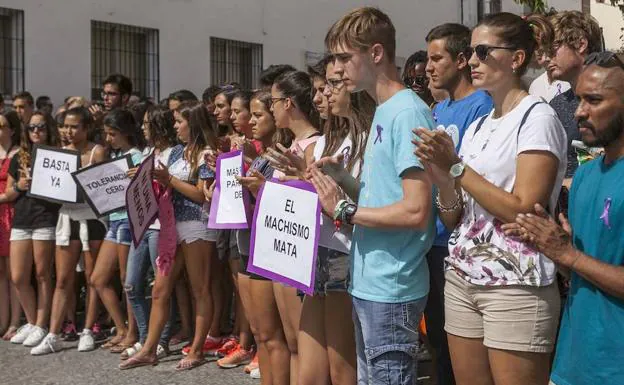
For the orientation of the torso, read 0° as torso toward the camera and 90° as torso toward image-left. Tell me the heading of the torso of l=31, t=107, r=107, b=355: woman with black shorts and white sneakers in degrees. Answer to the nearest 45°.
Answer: approximately 45°

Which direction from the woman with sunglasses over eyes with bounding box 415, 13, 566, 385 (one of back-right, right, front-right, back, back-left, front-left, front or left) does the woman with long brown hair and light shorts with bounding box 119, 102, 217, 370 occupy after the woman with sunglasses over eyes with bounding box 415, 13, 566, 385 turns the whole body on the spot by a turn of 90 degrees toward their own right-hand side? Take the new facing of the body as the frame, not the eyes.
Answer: front

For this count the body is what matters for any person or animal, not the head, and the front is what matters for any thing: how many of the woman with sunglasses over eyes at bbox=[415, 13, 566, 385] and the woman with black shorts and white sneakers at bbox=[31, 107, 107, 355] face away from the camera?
0

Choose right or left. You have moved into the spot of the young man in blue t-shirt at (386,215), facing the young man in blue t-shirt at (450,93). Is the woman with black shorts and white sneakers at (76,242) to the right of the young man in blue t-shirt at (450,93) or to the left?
left

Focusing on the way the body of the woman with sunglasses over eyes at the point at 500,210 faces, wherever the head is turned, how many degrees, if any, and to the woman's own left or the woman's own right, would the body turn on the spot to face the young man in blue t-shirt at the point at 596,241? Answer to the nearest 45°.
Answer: approximately 90° to the woman's own left

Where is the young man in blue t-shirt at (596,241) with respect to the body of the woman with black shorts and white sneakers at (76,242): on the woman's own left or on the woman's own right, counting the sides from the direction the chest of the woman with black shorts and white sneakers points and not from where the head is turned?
on the woman's own left

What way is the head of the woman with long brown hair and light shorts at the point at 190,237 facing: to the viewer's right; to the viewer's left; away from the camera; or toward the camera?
to the viewer's left

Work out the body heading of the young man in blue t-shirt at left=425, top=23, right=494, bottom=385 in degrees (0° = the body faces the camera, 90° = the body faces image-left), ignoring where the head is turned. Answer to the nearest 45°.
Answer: approximately 45°

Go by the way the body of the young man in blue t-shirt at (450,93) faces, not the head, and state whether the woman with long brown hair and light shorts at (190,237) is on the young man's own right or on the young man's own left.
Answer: on the young man's own right

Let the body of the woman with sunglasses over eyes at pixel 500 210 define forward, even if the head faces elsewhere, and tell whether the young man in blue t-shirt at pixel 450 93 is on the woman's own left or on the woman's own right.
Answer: on the woman's own right

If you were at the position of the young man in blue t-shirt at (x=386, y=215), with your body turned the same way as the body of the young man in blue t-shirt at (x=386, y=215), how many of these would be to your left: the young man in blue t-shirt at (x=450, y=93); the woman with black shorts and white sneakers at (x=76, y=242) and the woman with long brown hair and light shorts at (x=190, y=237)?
0

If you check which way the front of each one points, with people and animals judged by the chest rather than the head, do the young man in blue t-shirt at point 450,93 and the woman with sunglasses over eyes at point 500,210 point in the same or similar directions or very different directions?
same or similar directions

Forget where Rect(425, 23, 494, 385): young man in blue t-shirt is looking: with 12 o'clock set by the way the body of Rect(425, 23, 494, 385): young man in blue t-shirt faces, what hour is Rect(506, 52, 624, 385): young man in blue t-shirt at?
Rect(506, 52, 624, 385): young man in blue t-shirt is roughly at 10 o'clock from Rect(425, 23, 494, 385): young man in blue t-shirt.

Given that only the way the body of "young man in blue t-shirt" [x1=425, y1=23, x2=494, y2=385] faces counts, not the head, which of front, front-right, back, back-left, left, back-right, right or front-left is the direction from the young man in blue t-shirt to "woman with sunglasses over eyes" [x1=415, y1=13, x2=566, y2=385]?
front-left

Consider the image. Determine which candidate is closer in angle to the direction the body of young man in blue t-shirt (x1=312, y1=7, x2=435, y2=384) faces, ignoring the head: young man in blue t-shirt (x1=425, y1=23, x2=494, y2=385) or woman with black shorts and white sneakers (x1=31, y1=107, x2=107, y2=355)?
the woman with black shorts and white sneakers

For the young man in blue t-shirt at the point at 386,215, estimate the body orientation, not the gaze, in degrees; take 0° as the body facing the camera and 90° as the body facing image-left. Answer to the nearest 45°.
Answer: approximately 90°

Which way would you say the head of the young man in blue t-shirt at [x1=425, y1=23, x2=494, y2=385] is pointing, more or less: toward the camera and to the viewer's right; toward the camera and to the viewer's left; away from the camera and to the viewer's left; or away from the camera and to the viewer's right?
toward the camera and to the viewer's left
